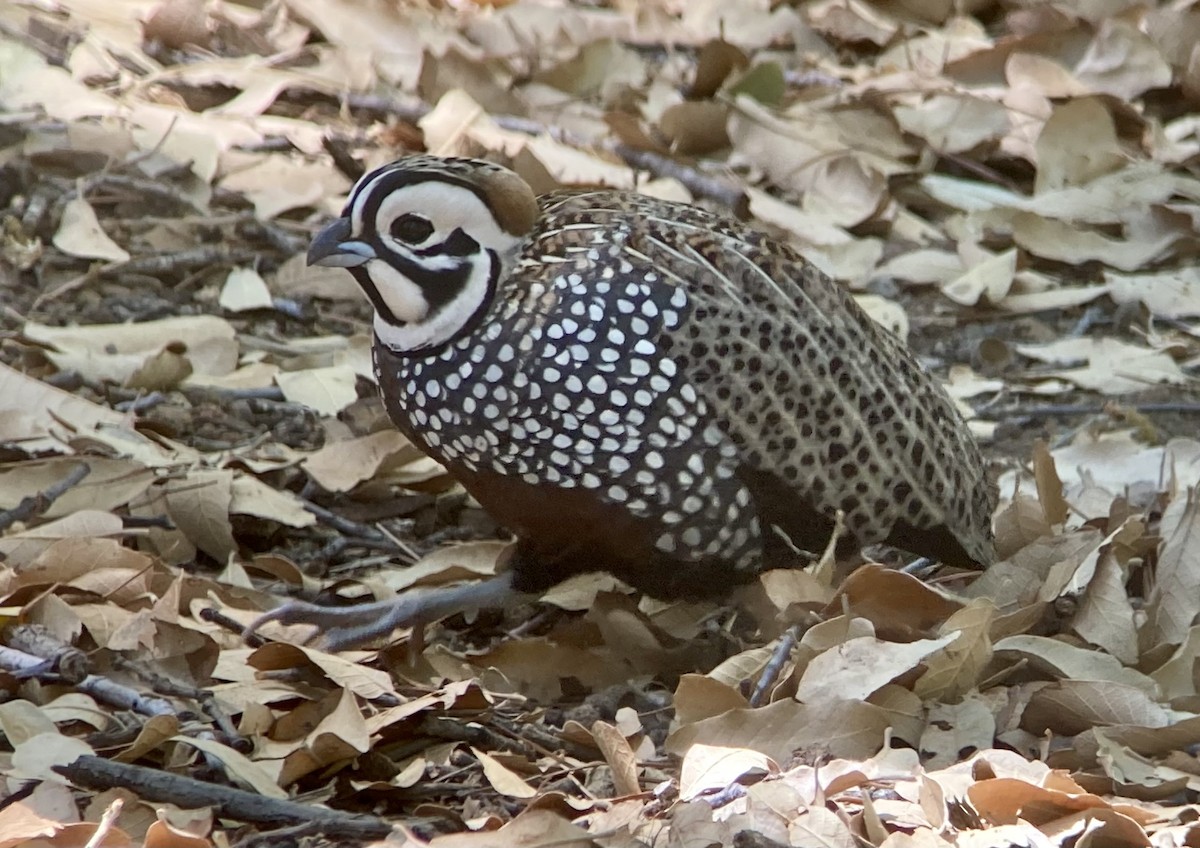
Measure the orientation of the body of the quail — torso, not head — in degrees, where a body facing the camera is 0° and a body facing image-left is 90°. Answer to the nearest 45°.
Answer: approximately 90°

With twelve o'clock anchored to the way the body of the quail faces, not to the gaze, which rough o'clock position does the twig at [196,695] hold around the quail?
The twig is roughly at 11 o'clock from the quail.

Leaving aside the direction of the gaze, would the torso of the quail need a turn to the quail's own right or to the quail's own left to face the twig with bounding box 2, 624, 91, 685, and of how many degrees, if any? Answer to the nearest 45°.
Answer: approximately 45° to the quail's own left

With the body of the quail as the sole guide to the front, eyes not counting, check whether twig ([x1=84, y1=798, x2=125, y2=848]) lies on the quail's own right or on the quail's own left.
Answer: on the quail's own left

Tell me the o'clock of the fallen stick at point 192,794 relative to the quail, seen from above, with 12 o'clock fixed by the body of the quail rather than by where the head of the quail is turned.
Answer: The fallen stick is roughly at 10 o'clock from the quail.

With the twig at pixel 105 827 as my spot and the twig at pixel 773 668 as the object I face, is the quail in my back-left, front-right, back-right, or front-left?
front-left

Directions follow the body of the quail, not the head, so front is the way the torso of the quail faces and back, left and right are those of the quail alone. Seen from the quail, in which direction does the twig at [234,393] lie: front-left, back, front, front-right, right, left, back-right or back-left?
front-right

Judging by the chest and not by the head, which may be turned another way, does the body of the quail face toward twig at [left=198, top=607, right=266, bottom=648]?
yes
